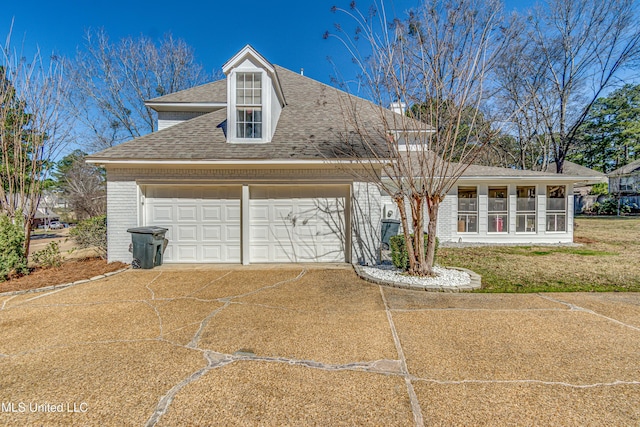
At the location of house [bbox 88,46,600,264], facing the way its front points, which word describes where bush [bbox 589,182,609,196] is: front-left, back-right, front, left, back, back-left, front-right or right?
back-left

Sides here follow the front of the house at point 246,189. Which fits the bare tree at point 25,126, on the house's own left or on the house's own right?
on the house's own right

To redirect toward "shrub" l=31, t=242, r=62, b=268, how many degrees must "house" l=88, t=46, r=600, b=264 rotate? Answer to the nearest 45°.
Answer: approximately 90° to its right

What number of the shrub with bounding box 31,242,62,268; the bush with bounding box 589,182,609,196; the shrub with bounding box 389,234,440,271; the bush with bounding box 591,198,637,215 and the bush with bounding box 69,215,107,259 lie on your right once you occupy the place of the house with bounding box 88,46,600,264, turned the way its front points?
2

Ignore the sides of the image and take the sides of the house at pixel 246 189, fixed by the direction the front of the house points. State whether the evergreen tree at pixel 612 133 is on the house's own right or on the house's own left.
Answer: on the house's own left

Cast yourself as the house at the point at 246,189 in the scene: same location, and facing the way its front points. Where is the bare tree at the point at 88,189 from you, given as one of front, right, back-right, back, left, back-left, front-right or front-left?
back-right

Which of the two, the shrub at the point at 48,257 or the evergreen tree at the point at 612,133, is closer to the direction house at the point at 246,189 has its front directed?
the shrub

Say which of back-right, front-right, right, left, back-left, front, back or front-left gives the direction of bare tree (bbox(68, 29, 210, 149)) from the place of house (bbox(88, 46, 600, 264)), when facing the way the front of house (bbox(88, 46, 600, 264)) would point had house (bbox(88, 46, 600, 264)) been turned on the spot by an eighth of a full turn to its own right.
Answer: right

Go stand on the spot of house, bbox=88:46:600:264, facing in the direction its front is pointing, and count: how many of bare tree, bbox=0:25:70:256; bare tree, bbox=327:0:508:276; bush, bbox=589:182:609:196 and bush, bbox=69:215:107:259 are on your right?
2

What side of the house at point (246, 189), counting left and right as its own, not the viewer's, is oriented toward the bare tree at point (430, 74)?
left

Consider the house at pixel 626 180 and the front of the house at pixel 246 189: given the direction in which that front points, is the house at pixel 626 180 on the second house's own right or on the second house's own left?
on the second house's own left

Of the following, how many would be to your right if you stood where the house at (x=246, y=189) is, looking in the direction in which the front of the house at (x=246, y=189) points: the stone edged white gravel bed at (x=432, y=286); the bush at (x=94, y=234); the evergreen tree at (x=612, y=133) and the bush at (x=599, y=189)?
1

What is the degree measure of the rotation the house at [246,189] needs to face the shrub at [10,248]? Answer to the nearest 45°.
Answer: approximately 45° to its right

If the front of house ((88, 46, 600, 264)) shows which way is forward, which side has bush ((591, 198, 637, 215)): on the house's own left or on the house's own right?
on the house's own left

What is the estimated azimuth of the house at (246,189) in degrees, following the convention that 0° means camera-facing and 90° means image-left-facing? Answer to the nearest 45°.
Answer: approximately 0°

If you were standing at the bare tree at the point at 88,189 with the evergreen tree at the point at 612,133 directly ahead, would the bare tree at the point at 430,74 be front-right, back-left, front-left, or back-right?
front-right

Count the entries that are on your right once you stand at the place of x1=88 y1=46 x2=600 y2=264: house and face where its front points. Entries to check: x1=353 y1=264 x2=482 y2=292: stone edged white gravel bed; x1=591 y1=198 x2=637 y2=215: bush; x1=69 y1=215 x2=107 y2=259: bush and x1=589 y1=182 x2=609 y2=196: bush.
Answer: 1
